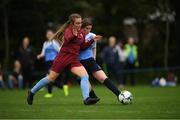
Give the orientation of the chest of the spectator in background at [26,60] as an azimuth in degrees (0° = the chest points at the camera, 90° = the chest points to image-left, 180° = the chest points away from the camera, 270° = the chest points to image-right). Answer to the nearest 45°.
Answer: approximately 0°

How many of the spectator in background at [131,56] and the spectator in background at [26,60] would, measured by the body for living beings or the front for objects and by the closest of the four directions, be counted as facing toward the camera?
2

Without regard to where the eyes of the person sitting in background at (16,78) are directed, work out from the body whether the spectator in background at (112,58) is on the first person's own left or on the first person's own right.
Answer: on the first person's own left

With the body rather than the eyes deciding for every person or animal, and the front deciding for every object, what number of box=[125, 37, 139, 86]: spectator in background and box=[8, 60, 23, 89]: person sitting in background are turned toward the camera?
2

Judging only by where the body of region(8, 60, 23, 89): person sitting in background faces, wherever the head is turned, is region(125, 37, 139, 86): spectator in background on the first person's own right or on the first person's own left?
on the first person's own left

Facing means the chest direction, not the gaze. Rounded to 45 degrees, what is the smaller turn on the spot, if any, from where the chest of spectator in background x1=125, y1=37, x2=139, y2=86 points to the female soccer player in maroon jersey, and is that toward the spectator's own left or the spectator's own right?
0° — they already face them

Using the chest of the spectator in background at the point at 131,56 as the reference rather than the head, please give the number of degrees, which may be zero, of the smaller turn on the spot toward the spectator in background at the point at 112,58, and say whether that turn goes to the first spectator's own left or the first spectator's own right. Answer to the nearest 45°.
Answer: approximately 45° to the first spectator's own right

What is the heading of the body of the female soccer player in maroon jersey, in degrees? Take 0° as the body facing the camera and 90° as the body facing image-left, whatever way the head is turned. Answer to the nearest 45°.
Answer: approximately 315°
